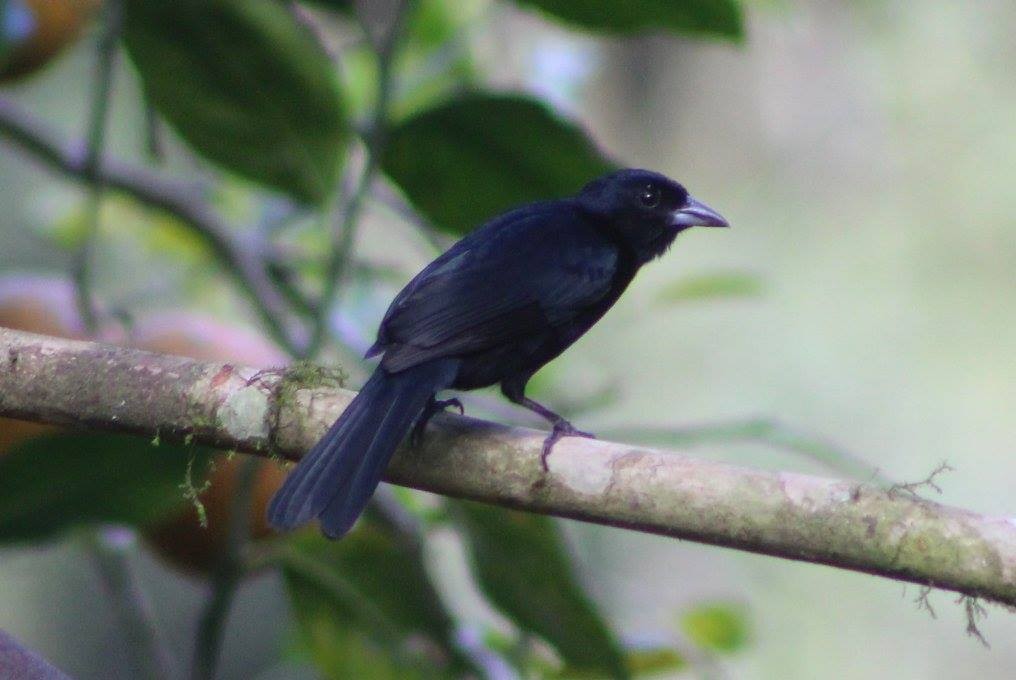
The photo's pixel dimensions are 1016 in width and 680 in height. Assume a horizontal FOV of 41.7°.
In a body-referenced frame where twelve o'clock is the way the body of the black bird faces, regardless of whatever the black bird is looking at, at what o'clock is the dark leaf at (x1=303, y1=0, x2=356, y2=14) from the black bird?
The dark leaf is roughly at 8 o'clock from the black bird.

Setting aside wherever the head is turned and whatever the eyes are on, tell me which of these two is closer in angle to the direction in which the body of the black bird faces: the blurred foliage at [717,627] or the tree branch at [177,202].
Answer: the blurred foliage

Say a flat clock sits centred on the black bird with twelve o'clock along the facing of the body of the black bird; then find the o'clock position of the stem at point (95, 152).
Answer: The stem is roughly at 7 o'clock from the black bird.

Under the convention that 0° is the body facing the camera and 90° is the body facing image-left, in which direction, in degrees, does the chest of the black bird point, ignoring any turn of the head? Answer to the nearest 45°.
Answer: approximately 270°

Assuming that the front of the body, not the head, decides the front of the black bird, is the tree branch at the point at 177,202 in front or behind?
behind

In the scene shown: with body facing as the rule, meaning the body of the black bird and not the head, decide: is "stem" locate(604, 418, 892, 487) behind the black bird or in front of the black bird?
in front

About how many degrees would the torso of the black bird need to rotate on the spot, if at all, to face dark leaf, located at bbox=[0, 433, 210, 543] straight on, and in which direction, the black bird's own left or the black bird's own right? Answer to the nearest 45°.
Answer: approximately 180°

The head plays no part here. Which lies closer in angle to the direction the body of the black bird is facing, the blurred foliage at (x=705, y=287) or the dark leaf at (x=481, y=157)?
the blurred foliage
